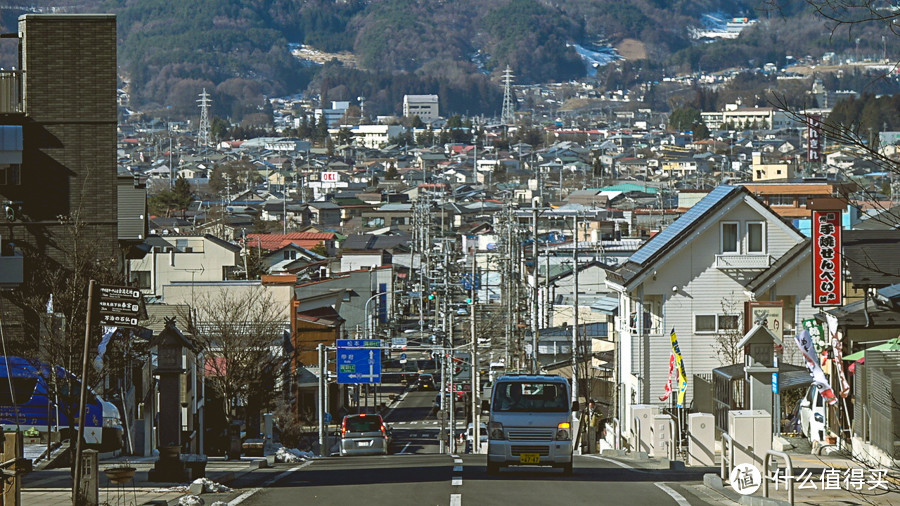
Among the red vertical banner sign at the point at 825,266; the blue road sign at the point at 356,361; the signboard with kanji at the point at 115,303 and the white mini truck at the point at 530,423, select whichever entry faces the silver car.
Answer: the blue road sign

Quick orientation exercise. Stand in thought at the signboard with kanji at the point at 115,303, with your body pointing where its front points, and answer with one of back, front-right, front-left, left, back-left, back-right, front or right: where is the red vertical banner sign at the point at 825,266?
back-left

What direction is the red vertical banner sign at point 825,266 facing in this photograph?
toward the camera

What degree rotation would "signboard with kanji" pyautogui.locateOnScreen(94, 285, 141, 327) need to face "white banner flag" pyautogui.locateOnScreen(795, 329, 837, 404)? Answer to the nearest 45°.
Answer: approximately 135° to its left

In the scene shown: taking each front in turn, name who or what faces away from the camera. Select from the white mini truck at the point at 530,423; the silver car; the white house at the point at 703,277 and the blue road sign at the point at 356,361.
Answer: the silver car

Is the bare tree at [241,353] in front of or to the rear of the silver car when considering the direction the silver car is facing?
in front

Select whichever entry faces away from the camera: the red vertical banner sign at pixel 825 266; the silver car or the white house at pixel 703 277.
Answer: the silver car

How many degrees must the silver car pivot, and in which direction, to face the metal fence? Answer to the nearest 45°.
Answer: approximately 135° to its right

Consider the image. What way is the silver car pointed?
away from the camera

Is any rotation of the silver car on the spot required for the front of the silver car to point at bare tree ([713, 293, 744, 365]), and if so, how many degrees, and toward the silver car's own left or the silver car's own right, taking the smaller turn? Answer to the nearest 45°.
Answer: approximately 90° to the silver car's own right

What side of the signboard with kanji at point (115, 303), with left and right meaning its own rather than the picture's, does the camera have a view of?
front

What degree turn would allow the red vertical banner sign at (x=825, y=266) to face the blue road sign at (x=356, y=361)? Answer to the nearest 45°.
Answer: approximately 135° to its right

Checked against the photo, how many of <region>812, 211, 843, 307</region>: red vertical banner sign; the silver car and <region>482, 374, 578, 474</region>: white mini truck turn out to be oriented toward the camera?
2
